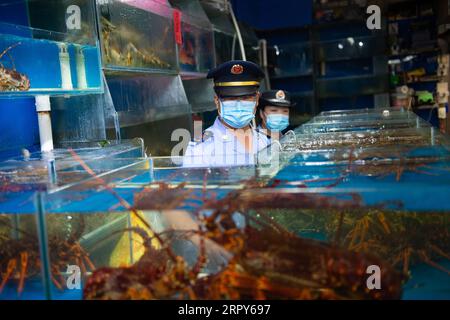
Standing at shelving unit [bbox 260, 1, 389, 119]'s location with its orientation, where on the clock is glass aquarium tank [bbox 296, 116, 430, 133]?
The glass aquarium tank is roughly at 12 o'clock from the shelving unit.

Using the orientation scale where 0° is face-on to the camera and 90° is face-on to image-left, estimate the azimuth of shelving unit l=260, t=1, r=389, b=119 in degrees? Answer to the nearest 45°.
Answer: approximately 0°

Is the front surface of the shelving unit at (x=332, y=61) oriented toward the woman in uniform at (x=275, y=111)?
yes

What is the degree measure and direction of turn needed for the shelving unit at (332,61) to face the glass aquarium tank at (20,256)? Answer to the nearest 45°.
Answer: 0° — it already faces it

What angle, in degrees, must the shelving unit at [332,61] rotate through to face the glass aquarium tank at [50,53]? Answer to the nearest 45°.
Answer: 0° — it already faces it

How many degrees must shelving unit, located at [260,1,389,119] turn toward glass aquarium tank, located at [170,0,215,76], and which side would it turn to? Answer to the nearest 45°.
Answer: approximately 45° to its right

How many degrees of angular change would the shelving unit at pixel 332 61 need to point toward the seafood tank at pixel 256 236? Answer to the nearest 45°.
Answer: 0° — it already faces it

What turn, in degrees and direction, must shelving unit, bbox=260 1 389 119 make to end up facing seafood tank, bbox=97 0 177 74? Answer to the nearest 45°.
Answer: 0° — it already faces it
